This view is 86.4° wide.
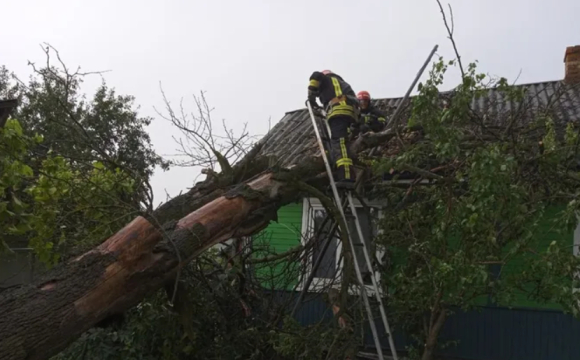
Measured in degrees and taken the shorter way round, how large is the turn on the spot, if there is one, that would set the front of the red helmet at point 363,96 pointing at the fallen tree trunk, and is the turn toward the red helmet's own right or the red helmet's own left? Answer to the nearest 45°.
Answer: approximately 45° to the red helmet's own right
